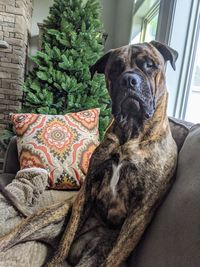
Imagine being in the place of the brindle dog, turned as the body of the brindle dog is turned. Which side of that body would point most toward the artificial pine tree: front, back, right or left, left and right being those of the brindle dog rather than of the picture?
back

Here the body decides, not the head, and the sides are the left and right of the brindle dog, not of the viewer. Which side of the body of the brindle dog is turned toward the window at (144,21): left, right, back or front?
back

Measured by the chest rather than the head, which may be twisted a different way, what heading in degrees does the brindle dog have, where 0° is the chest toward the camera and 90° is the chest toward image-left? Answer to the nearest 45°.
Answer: approximately 0°

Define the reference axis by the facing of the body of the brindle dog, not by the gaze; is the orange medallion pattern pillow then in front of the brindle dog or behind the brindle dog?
behind
